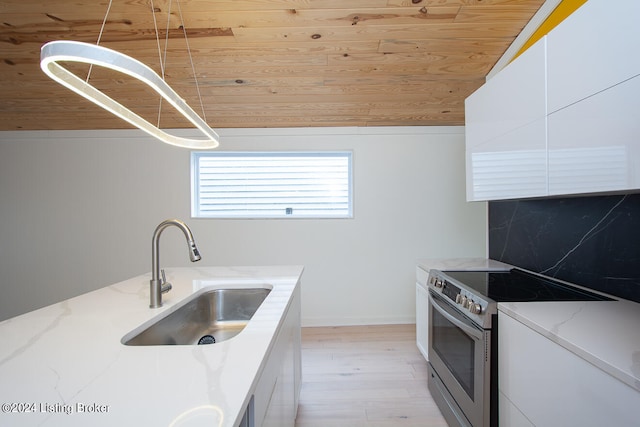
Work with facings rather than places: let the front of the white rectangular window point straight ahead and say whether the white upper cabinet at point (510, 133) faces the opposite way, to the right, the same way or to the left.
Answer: to the right

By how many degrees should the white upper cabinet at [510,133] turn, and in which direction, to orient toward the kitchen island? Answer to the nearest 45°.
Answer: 0° — it already faces it

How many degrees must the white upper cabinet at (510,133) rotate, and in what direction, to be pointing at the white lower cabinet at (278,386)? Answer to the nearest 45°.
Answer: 0° — it already faces it

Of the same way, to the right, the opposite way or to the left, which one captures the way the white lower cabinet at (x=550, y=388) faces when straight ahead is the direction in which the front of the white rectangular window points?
to the right

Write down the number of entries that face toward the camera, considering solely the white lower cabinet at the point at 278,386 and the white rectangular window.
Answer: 1

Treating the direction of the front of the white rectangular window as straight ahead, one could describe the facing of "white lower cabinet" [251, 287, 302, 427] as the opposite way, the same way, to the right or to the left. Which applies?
to the left

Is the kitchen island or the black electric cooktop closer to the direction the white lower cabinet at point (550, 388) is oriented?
the kitchen island

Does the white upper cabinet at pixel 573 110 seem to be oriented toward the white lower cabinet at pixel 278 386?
yes

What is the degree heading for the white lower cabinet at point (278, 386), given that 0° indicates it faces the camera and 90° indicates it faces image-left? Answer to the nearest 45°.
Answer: approximately 270°

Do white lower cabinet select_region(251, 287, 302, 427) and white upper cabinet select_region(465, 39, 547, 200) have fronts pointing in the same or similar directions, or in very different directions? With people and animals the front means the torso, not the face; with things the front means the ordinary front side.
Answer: very different directions

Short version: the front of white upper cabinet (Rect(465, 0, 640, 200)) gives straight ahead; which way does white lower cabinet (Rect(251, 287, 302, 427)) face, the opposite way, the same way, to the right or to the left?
the opposite way
